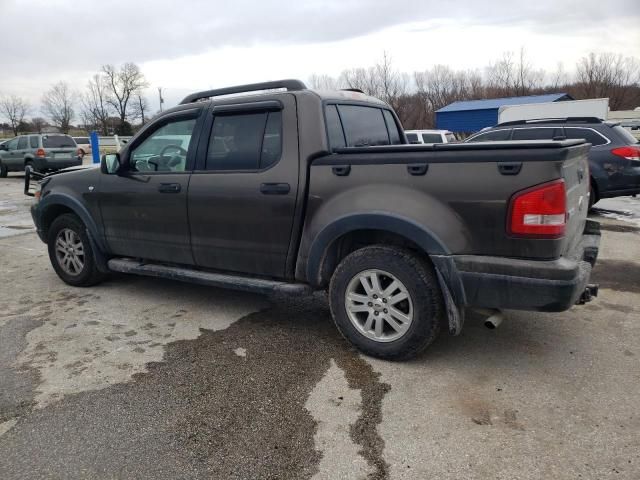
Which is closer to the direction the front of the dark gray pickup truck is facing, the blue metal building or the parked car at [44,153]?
the parked car

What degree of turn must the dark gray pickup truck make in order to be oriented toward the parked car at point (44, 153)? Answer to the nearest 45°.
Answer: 0° — it already faces it

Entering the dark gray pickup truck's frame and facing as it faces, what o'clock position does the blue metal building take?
The blue metal building is roughly at 2 o'clock from the dark gray pickup truck.

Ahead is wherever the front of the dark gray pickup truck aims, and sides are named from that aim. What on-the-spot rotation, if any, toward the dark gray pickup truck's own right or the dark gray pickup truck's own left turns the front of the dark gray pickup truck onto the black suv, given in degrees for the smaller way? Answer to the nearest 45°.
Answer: approximately 90° to the dark gray pickup truck's own right

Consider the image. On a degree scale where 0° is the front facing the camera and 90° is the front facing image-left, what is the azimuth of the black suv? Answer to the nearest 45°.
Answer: approximately 135°

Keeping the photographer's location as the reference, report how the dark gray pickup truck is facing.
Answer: facing away from the viewer and to the left of the viewer

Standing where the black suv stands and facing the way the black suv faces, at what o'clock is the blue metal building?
The blue metal building is roughly at 1 o'clock from the black suv.

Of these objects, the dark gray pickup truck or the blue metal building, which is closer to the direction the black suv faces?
the blue metal building
